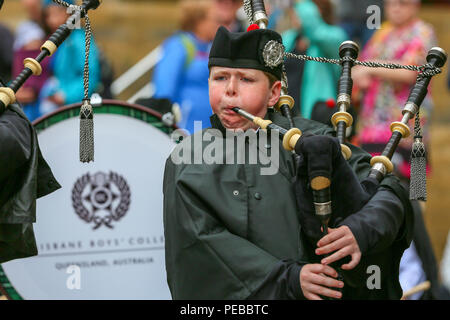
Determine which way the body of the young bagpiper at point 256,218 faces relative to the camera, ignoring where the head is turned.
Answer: toward the camera

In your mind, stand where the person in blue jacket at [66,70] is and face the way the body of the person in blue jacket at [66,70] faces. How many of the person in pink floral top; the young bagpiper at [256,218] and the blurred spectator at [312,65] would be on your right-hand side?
0

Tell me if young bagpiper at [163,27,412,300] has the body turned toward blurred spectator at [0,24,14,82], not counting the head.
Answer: no

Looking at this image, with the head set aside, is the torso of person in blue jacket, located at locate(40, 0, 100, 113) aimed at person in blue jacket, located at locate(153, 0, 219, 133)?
no

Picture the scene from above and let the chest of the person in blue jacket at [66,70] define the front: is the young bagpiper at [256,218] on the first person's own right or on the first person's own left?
on the first person's own left

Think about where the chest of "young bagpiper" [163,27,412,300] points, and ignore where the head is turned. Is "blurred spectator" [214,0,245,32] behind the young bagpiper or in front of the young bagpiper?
behind

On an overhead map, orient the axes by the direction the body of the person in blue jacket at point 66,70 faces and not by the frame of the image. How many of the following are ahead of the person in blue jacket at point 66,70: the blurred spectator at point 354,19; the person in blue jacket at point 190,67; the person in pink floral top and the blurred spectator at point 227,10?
0

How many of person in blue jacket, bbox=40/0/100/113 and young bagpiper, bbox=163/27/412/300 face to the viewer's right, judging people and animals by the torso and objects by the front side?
0

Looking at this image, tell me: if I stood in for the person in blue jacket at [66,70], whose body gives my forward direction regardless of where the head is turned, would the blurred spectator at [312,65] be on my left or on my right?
on my left

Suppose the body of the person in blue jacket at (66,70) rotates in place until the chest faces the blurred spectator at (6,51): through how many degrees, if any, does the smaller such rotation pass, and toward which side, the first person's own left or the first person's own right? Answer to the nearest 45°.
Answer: approximately 90° to the first person's own right

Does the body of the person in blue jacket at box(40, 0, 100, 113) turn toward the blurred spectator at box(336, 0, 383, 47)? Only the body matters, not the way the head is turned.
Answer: no

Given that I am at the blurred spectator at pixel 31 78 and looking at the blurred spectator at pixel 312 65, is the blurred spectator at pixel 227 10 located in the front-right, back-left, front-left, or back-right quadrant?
front-left

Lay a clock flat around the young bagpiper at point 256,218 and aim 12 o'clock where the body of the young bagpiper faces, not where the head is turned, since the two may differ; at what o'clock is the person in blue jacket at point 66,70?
The person in blue jacket is roughly at 5 o'clock from the young bagpiper.

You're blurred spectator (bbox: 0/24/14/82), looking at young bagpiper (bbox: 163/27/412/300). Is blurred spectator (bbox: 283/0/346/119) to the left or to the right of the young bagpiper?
left

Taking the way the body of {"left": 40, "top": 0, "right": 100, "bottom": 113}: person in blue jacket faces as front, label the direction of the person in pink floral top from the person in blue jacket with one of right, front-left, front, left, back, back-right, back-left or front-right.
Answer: back-left

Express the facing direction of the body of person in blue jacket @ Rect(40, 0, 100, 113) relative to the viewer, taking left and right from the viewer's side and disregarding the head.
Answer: facing the viewer and to the left of the viewer
